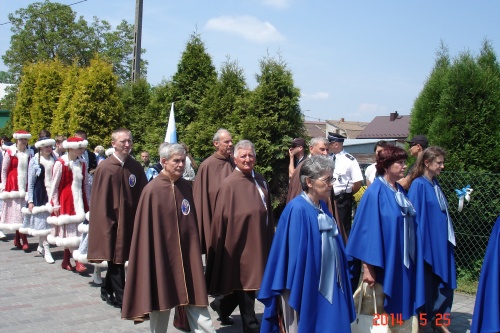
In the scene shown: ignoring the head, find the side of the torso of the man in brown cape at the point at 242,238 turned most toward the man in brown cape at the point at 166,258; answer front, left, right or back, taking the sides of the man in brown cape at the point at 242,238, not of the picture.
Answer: right

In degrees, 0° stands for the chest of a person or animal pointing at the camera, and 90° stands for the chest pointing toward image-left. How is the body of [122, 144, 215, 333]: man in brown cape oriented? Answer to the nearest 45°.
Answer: approximately 315°

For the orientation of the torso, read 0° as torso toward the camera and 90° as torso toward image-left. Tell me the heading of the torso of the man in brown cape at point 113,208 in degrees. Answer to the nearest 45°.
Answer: approximately 315°

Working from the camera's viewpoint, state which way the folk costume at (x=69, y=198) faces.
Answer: facing the viewer and to the right of the viewer

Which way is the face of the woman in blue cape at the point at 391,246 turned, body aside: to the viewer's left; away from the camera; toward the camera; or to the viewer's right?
to the viewer's right

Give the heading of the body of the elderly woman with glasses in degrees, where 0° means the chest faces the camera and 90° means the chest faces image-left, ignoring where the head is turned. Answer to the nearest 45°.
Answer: approximately 315°

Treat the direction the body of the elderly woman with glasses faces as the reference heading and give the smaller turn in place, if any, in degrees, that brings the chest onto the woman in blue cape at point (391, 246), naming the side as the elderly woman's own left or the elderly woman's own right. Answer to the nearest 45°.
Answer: approximately 90° to the elderly woman's own left

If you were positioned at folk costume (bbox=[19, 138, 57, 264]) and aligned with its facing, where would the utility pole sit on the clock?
The utility pole is roughly at 8 o'clock from the folk costume.

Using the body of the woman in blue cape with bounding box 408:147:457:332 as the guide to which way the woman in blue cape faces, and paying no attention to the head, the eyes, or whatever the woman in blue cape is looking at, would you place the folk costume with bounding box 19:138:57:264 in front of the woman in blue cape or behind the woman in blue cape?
behind

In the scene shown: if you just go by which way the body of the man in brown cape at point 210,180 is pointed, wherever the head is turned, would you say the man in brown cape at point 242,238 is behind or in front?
in front

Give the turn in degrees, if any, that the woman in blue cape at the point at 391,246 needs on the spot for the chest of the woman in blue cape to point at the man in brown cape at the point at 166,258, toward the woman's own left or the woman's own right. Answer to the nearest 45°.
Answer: approximately 135° to the woman's own right

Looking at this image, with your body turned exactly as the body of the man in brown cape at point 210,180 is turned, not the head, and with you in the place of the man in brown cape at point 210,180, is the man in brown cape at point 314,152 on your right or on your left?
on your left

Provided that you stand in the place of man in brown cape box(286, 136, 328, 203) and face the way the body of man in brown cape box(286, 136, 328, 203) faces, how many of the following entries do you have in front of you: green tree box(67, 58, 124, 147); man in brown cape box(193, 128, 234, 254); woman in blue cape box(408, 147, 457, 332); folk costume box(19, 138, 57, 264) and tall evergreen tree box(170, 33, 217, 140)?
1
